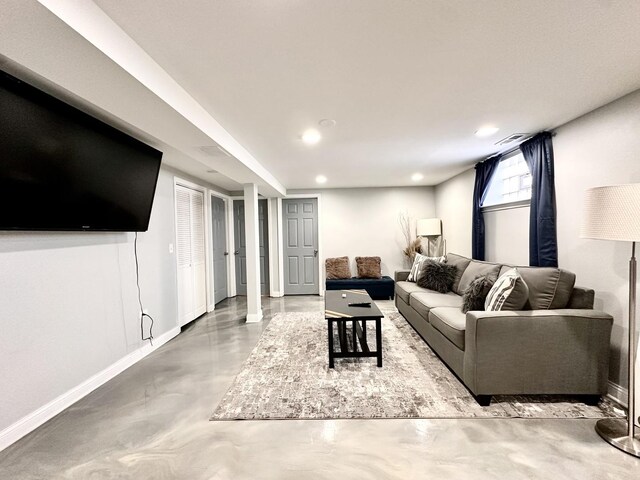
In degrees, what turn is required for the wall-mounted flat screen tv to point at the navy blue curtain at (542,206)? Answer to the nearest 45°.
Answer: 0° — it already faces it

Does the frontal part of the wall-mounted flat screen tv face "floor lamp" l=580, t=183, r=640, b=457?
yes

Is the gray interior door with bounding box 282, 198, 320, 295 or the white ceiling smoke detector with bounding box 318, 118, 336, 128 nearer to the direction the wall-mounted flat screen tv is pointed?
the white ceiling smoke detector

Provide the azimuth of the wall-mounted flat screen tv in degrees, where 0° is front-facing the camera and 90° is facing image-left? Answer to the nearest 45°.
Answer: approximately 315°

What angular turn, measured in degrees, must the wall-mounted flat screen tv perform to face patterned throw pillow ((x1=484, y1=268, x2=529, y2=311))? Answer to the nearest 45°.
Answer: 0° — it already faces it

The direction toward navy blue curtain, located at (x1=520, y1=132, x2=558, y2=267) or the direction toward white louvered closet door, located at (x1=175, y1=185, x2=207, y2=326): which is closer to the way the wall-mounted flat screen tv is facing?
the navy blue curtain

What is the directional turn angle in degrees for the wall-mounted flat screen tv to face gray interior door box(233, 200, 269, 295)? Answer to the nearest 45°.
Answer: approximately 90° to its left

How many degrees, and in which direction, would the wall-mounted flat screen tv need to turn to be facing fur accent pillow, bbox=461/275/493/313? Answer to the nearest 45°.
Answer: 0° — it already faces it

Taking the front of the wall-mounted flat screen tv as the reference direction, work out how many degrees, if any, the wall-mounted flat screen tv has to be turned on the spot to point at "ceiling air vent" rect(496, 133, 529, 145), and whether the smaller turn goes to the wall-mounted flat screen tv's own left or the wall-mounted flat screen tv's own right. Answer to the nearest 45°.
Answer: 0° — it already faces it

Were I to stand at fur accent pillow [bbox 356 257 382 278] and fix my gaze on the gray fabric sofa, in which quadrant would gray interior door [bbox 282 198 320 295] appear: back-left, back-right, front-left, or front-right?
back-right

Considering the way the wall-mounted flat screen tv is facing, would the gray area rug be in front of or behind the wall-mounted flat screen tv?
in front

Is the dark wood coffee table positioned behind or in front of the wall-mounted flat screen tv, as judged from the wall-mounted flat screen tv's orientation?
in front
